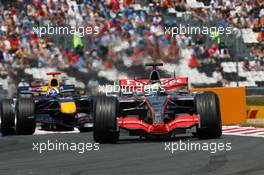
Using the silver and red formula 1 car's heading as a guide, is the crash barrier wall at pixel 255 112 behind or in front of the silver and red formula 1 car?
behind

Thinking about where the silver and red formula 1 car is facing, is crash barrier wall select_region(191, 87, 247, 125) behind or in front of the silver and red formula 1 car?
behind

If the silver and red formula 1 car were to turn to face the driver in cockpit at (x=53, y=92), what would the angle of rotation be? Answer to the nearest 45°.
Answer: approximately 135° to its right

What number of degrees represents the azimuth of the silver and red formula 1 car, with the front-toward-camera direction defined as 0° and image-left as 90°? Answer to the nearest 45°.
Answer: approximately 0°
